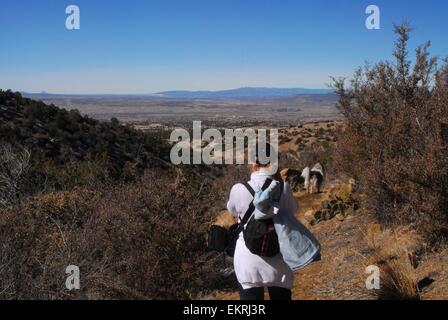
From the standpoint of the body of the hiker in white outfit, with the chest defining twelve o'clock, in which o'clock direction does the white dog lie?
The white dog is roughly at 12 o'clock from the hiker in white outfit.

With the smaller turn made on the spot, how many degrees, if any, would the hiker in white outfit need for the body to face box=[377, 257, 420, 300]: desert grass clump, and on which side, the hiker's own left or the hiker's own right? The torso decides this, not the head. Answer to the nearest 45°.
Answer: approximately 45° to the hiker's own right

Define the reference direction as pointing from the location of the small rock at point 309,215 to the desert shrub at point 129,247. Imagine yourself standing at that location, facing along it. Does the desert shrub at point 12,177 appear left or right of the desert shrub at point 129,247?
right

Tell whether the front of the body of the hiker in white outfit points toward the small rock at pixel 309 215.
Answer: yes

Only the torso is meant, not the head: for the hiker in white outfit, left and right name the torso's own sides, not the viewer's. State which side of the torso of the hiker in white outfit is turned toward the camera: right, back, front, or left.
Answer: back
